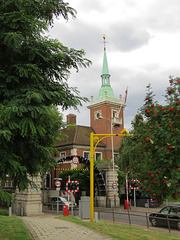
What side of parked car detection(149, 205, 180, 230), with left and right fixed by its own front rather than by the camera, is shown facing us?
left

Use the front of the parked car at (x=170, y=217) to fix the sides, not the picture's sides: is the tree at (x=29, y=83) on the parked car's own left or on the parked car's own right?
on the parked car's own left
